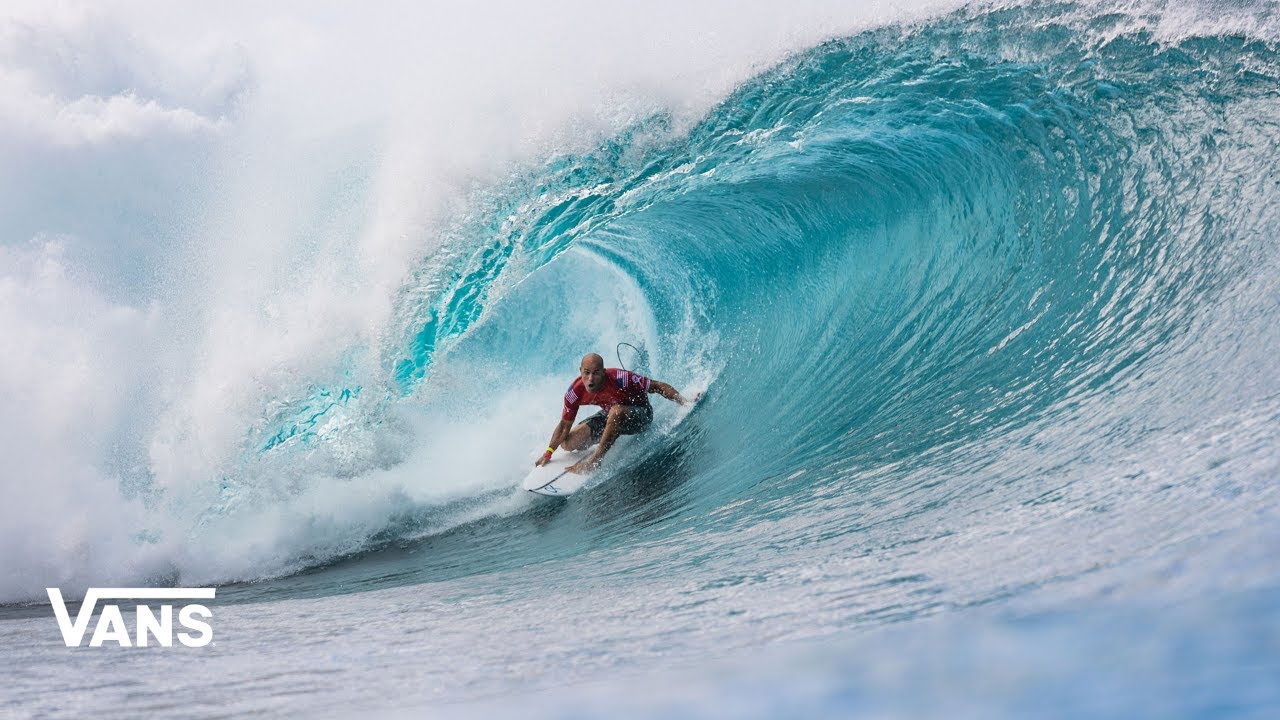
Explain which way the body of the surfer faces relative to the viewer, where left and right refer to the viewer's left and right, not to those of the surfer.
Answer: facing the viewer and to the left of the viewer

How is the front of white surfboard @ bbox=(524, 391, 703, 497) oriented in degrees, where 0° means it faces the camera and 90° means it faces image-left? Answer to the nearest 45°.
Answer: approximately 45°
